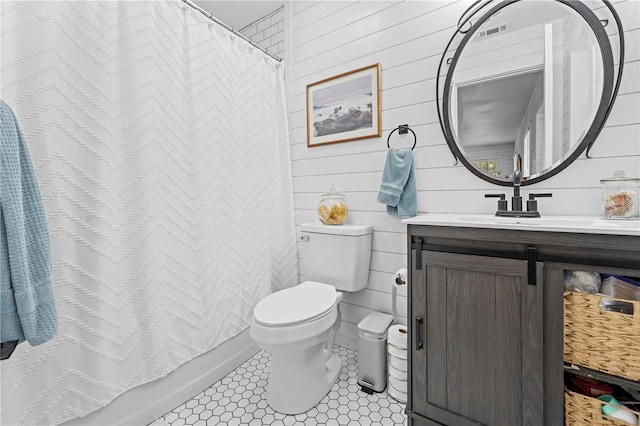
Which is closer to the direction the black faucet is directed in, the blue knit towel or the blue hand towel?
the blue knit towel

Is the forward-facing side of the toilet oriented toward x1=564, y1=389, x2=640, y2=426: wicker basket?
no

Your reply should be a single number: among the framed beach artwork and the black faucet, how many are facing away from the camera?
0

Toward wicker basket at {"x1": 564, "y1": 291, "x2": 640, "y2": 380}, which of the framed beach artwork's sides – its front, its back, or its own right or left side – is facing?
left

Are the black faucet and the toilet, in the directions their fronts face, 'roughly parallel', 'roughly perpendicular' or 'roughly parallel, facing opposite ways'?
roughly parallel

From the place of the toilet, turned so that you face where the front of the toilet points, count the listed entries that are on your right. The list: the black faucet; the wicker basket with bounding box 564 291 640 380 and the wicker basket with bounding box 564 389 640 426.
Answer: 0

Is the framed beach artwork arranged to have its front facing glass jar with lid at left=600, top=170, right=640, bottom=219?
no

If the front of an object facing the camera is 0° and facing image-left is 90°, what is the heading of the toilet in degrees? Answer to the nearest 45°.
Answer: approximately 45°

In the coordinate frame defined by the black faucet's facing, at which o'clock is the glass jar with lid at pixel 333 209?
The glass jar with lid is roughly at 3 o'clock from the black faucet.

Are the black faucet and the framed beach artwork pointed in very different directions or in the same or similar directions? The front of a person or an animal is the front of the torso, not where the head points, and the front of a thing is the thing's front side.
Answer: same or similar directions

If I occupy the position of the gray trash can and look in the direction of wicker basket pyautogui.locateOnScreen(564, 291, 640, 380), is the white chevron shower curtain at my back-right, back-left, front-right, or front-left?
back-right

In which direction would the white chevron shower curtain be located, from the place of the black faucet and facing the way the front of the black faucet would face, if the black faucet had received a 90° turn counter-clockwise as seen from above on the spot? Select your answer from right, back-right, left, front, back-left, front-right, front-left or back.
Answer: back-right

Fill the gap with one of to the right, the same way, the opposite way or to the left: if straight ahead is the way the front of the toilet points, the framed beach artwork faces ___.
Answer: the same way

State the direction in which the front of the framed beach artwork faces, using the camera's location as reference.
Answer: facing the viewer and to the left of the viewer

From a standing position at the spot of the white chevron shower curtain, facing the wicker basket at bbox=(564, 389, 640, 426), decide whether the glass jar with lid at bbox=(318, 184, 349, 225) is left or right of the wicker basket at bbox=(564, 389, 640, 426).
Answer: left

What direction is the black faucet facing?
toward the camera
